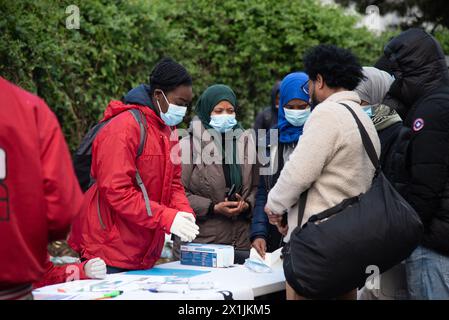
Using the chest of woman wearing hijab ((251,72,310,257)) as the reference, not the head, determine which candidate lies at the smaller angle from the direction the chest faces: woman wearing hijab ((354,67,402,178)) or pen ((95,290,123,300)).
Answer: the pen

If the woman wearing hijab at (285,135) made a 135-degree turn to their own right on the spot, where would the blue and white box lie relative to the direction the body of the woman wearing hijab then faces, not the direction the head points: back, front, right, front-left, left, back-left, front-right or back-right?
left

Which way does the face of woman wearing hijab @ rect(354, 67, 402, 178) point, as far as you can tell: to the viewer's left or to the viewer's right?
to the viewer's left

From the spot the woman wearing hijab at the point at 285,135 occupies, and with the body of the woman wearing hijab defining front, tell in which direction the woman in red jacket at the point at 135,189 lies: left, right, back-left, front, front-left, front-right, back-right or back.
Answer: front-right

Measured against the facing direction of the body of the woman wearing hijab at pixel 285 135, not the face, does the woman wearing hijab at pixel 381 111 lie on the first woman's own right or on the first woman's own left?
on the first woman's own left

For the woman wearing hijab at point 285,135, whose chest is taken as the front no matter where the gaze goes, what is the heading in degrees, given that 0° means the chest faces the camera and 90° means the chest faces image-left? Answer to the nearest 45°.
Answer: approximately 0°

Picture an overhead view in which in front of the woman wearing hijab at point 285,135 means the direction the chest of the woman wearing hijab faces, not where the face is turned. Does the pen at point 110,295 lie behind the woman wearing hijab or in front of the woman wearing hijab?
in front
